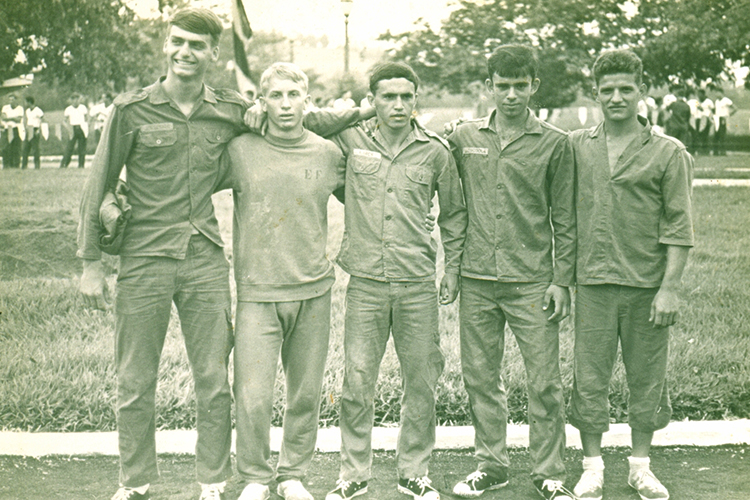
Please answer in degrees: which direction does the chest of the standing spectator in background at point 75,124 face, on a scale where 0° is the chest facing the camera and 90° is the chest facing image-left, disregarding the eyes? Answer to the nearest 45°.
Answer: approximately 0°

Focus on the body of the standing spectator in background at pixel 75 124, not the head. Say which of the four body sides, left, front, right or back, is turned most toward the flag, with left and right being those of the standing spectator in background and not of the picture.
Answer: left

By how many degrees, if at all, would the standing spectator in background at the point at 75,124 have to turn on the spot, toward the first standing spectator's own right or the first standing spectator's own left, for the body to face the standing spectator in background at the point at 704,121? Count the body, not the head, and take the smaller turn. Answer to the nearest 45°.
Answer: approximately 90° to the first standing spectator's own left

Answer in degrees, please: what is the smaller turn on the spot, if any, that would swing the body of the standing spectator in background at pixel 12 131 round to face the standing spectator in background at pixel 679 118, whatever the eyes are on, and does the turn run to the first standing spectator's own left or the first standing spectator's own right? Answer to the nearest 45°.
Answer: approximately 90° to the first standing spectator's own left

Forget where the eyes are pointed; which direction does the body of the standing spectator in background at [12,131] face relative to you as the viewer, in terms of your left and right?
facing the viewer

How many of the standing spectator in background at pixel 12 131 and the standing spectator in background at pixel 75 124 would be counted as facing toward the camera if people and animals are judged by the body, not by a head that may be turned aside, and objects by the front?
2
